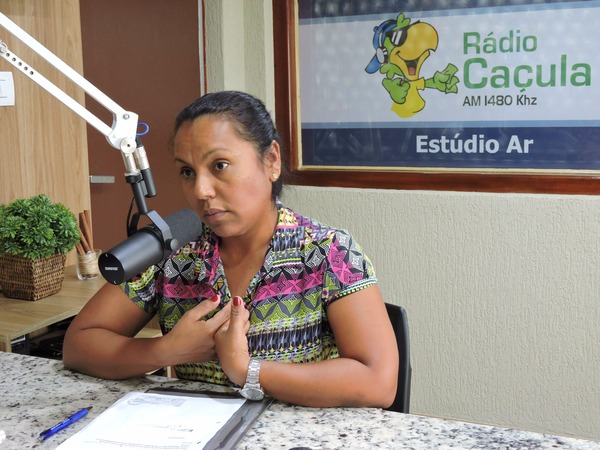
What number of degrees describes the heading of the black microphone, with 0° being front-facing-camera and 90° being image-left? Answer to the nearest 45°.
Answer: approximately 225°

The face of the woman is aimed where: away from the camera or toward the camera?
toward the camera

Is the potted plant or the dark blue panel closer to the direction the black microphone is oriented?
the dark blue panel

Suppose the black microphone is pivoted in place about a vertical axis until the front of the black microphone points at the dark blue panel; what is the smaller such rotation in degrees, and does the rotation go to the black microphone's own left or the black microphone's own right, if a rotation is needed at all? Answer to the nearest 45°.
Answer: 0° — it already faces it

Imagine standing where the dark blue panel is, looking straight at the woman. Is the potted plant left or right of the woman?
right

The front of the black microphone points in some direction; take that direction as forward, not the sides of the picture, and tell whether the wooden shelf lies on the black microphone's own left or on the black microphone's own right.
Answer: on the black microphone's own left
